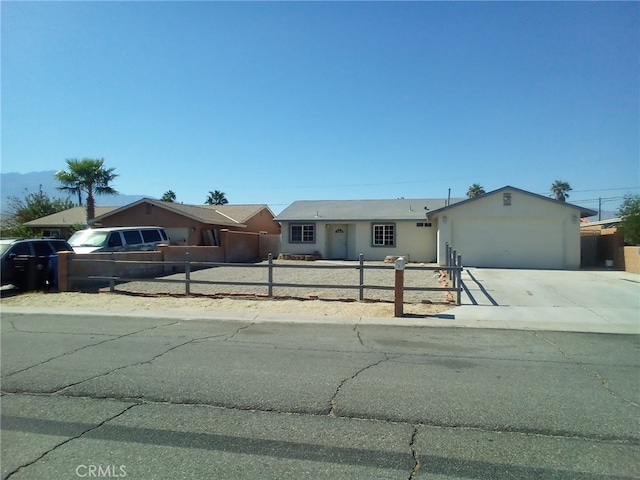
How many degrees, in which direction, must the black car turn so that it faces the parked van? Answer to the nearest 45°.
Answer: approximately 180°

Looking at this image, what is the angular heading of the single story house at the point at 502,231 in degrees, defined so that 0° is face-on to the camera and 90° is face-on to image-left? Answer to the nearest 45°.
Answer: approximately 0°

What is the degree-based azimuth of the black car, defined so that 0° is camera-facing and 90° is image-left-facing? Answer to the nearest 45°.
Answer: approximately 45°

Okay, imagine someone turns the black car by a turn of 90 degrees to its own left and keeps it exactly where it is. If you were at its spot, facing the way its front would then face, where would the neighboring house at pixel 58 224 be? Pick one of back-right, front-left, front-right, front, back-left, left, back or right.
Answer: back-left

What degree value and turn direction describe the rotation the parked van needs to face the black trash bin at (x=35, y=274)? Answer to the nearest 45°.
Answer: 0° — it already faces it

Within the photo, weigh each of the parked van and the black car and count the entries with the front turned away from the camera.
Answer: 0

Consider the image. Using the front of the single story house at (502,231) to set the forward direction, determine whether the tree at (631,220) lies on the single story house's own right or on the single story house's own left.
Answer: on the single story house's own left
